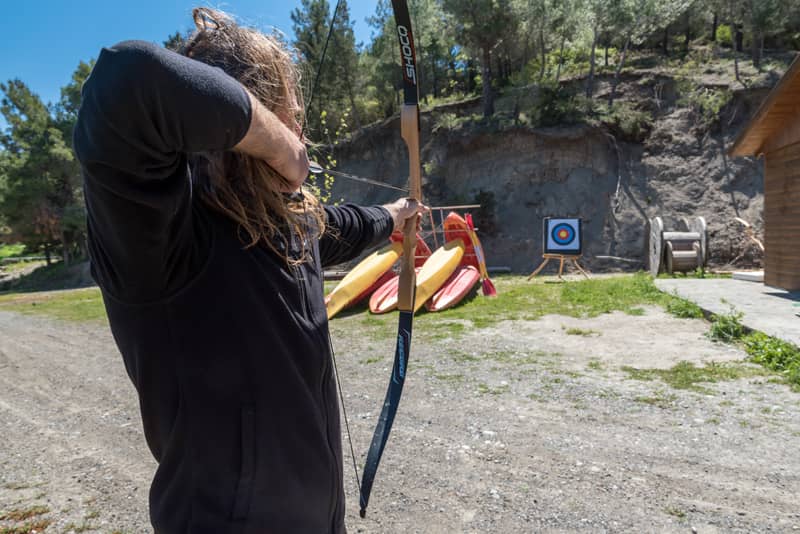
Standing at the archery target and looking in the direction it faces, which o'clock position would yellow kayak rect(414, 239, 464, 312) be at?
The yellow kayak is roughly at 1 o'clock from the archery target.

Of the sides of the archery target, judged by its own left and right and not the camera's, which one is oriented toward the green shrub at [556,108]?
back

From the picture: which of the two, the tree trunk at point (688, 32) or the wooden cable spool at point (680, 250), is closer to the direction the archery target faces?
the wooden cable spool

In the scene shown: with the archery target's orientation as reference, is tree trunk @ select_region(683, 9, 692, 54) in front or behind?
behind

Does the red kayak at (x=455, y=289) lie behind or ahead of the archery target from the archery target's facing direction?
ahead

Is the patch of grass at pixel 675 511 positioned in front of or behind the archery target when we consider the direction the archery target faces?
in front

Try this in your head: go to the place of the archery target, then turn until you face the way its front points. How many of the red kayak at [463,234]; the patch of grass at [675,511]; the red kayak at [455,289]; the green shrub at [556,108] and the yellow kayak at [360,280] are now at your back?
1

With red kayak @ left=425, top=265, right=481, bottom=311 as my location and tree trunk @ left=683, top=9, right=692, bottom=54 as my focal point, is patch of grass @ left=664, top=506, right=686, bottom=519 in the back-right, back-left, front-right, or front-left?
back-right

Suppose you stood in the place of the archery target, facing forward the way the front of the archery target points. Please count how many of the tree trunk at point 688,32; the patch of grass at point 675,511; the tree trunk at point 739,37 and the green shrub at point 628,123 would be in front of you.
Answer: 1

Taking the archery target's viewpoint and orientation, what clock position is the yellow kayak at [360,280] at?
The yellow kayak is roughly at 1 o'clock from the archery target.

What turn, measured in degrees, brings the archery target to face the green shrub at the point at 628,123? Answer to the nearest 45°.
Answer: approximately 135° to its left

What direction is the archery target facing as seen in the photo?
toward the camera

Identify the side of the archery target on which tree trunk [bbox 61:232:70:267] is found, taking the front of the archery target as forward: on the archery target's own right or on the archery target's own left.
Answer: on the archery target's own right

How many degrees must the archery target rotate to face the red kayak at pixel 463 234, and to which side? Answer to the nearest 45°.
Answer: approximately 45° to its right

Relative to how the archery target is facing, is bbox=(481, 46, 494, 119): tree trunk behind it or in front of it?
behind
